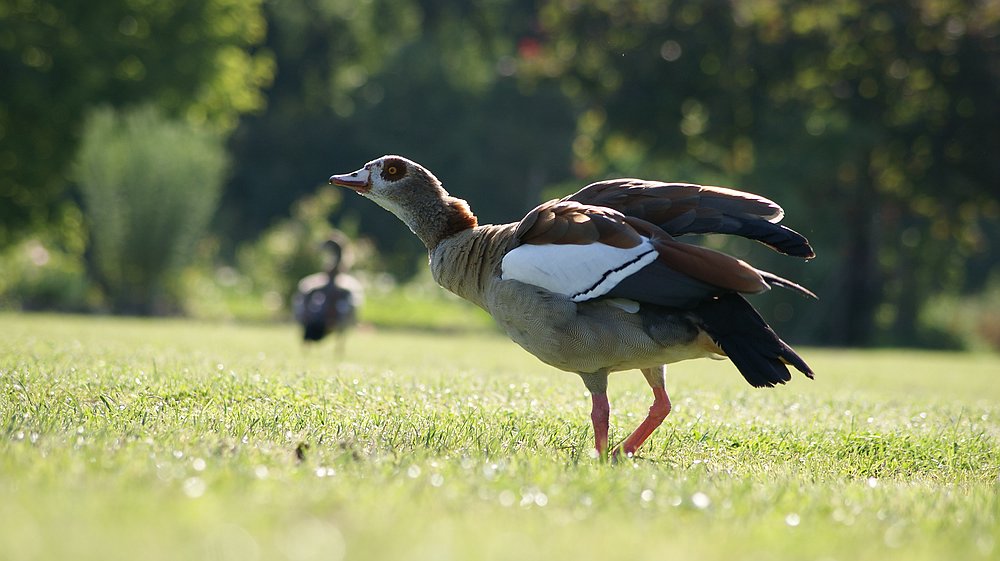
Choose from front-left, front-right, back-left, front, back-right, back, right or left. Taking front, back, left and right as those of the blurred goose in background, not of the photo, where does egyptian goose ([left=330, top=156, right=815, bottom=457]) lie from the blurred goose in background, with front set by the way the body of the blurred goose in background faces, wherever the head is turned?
back

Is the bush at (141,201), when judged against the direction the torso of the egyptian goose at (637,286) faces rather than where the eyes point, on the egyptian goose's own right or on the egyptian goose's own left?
on the egyptian goose's own right

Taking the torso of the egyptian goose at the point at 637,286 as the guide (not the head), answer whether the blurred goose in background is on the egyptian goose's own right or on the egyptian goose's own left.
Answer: on the egyptian goose's own right

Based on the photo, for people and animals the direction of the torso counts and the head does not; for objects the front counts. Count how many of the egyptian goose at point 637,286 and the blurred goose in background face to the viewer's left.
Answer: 1

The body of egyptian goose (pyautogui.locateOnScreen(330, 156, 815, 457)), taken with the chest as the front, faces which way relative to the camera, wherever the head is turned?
to the viewer's left

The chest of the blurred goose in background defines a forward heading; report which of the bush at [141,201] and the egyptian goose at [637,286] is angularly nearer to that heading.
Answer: the bush

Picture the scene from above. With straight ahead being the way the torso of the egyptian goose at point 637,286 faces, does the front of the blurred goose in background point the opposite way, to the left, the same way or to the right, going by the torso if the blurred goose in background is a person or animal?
to the right

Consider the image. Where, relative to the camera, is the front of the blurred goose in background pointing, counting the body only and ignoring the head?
away from the camera
